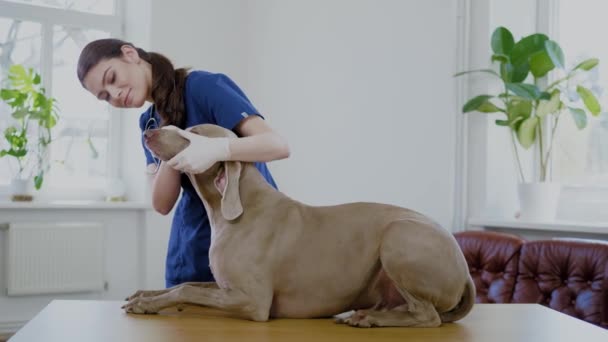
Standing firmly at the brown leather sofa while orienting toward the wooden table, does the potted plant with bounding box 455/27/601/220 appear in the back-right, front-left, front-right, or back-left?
back-right

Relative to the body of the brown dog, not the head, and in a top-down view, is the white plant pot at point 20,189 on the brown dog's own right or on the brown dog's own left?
on the brown dog's own right

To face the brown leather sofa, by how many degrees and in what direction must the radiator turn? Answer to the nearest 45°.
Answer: approximately 45° to its left

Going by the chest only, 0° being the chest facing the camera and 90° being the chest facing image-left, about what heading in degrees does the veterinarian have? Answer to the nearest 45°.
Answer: approximately 45°

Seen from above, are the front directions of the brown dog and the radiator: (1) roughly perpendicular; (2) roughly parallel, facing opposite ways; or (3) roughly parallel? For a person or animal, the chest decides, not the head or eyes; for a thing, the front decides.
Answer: roughly perpendicular

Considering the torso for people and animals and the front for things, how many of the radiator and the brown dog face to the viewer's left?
1

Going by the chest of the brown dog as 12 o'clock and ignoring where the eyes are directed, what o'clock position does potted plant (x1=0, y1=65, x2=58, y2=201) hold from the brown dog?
The potted plant is roughly at 2 o'clock from the brown dog.

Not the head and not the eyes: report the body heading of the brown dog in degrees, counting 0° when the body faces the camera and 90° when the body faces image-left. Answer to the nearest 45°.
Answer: approximately 90°
